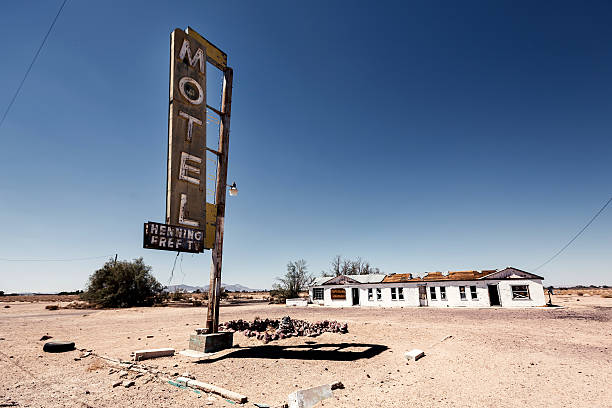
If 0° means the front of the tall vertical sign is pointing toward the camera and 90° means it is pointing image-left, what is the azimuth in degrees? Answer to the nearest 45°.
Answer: approximately 315°

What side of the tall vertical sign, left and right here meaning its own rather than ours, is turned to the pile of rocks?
left

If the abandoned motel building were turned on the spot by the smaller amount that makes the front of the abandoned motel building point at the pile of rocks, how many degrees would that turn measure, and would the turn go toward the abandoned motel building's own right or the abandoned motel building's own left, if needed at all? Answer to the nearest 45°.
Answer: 0° — it already faces it

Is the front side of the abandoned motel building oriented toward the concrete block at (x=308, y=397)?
yes
